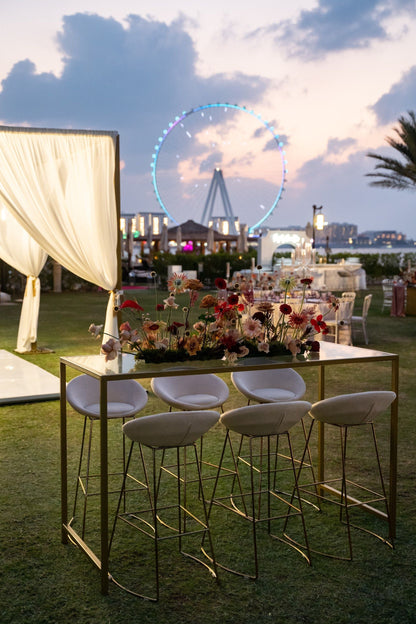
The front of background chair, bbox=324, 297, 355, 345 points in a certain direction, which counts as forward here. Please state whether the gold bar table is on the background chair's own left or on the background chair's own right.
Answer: on the background chair's own left

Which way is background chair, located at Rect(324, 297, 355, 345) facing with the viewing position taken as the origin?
facing away from the viewer and to the left of the viewer

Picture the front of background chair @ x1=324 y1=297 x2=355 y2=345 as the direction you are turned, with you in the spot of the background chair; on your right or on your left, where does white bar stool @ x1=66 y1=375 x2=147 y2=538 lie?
on your left

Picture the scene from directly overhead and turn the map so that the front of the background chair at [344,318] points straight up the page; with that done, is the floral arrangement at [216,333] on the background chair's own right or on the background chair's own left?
on the background chair's own left

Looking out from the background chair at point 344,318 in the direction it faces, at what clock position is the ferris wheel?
The ferris wheel is roughly at 1 o'clock from the background chair.

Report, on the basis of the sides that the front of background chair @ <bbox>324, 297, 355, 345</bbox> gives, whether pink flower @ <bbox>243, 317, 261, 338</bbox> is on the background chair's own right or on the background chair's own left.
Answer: on the background chair's own left

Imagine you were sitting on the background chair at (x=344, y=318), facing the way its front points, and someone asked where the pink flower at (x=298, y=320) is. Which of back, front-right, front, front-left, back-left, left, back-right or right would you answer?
back-left
